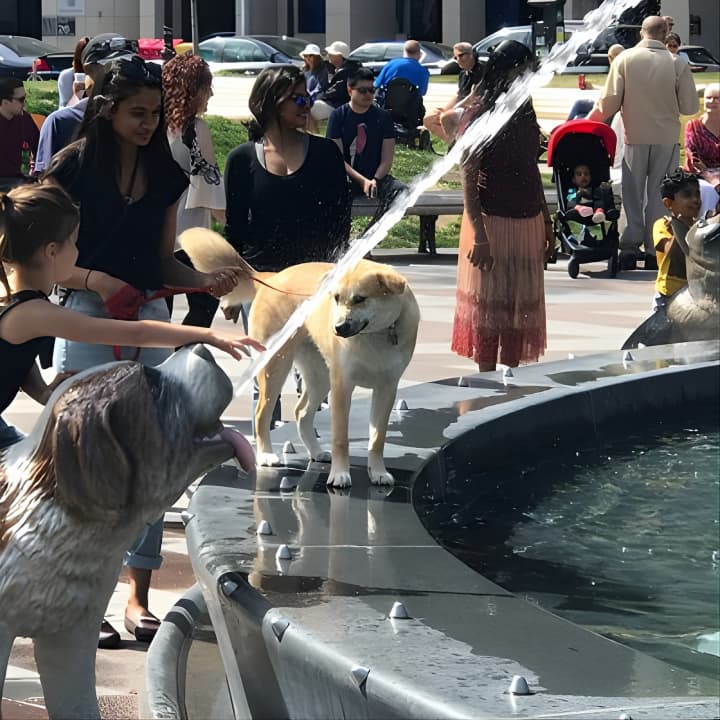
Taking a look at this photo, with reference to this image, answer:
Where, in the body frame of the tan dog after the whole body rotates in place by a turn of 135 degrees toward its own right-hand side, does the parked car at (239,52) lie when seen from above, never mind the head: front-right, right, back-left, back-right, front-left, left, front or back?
right

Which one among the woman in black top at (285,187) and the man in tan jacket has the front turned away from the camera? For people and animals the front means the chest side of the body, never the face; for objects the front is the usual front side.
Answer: the man in tan jacket

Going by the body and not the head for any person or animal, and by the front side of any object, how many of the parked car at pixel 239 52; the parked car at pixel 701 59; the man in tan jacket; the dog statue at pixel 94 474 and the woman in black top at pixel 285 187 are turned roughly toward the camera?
1

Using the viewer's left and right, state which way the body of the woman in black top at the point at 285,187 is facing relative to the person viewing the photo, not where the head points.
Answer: facing the viewer

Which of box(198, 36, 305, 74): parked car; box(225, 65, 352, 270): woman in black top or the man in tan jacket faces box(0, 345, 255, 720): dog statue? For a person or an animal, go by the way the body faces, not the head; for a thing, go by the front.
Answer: the woman in black top

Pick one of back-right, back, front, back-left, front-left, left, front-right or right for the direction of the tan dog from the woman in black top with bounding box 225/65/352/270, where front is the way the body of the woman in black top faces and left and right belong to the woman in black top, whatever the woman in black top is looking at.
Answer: front

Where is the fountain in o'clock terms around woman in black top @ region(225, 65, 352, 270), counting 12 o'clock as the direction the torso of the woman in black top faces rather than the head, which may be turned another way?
The fountain is roughly at 12 o'clock from the woman in black top.

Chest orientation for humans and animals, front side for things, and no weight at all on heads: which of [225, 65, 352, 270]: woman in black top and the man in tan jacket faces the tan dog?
the woman in black top

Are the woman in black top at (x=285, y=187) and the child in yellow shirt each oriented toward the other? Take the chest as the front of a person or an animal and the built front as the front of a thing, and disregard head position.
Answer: no

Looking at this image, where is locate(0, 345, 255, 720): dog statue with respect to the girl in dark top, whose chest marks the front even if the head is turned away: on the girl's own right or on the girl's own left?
on the girl's own right

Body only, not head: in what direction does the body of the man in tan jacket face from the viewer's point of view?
away from the camera

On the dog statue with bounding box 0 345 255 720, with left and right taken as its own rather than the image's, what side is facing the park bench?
left

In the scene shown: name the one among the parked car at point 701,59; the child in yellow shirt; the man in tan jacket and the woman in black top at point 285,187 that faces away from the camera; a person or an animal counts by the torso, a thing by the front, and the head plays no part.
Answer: the man in tan jacket
